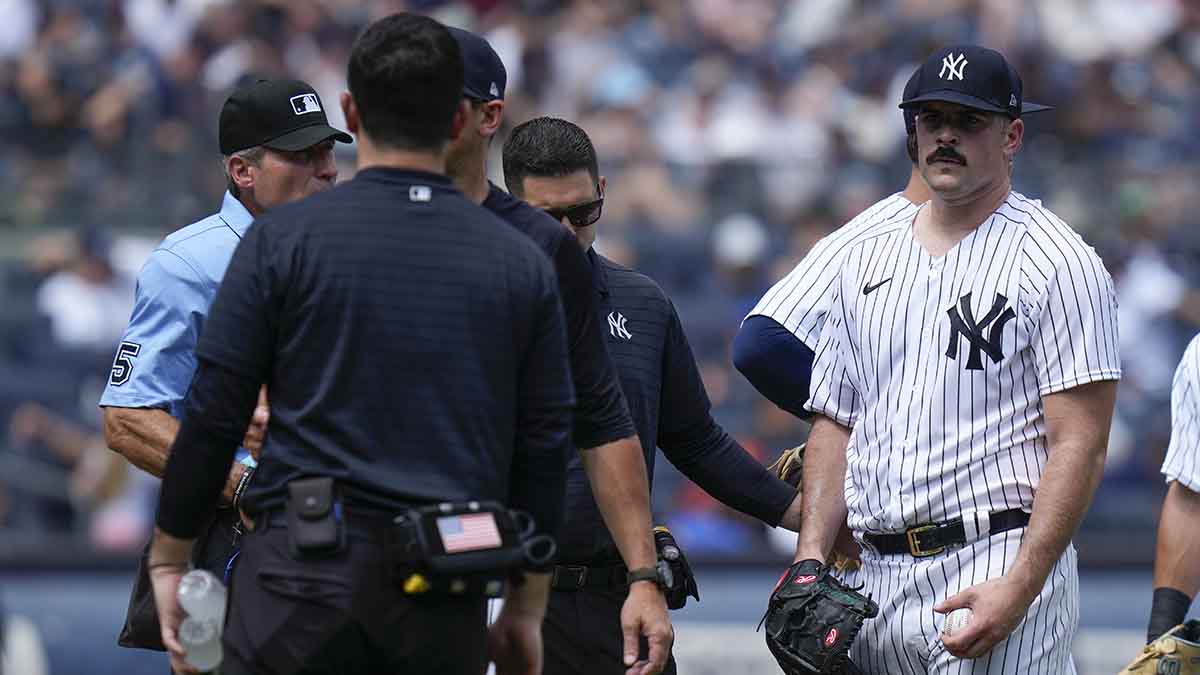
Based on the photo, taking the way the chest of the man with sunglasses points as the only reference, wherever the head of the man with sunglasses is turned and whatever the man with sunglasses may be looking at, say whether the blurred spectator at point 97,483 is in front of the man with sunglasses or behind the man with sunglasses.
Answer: behind

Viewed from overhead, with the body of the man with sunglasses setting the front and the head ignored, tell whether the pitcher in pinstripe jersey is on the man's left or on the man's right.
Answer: on the man's left

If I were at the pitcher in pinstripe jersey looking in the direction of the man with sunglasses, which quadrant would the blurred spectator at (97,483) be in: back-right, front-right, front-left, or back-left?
front-right

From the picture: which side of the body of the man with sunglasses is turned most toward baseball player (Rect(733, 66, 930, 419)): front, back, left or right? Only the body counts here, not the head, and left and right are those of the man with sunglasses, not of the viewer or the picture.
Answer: left

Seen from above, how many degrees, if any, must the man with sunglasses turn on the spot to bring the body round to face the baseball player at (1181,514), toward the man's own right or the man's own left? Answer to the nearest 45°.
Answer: approximately 90° to the man's own left

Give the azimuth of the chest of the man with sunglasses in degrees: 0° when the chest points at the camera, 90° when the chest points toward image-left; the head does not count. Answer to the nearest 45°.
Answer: approximately 0°

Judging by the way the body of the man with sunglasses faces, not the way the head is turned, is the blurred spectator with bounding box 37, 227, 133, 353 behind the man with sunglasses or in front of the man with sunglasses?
behind
